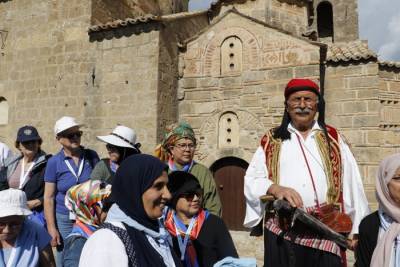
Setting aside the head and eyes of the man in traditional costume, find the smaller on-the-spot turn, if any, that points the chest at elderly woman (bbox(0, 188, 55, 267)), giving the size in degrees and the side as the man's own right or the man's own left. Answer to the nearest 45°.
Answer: approximately 90° to the man's own right

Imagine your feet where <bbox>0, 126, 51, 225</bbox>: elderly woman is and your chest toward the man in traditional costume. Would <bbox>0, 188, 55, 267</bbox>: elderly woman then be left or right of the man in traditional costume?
right

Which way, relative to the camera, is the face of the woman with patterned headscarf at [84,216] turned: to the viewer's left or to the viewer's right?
to the viewer's right

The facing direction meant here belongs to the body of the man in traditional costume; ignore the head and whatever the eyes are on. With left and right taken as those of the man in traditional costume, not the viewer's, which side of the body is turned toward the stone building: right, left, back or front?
back
